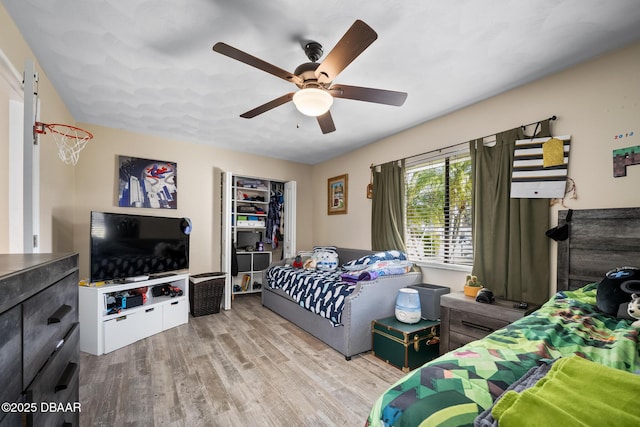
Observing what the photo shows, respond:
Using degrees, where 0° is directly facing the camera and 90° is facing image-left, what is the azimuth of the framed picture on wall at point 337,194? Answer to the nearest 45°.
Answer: approximately 45°

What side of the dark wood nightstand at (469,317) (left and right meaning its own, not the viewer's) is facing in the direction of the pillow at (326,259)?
right

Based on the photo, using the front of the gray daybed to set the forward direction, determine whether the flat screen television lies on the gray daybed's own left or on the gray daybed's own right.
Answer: on the gray daybed's own right

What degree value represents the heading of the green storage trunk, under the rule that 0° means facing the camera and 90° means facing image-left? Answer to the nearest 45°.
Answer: approximately 315°

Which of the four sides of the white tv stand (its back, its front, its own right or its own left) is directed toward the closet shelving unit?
left

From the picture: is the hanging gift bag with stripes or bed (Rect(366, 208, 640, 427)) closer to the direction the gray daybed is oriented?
the bed

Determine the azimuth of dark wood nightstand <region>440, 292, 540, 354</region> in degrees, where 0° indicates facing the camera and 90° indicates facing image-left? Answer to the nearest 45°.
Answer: approximately 45°

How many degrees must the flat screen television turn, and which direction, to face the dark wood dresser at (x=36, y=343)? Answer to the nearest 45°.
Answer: approximately 45° to its right
